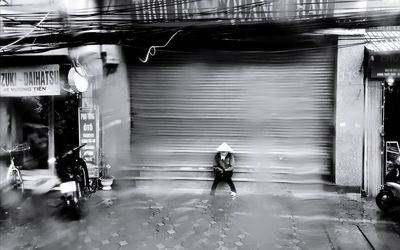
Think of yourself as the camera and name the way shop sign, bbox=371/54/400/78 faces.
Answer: facing the viewer

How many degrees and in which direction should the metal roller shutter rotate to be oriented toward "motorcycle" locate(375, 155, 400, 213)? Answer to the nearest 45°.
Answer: approximately 45° to its left

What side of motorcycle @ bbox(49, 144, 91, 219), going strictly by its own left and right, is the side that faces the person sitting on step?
right

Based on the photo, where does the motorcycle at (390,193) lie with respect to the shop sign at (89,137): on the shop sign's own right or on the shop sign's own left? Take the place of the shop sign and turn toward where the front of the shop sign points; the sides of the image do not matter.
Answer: on the shop sign's own left

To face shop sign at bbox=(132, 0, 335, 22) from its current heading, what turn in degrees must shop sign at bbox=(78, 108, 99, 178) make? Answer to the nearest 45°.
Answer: approximately 90° to its left

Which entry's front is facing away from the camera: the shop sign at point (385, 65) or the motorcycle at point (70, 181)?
the motorcycle

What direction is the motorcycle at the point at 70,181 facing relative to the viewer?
away from the camera

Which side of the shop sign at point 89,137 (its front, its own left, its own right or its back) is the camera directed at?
front

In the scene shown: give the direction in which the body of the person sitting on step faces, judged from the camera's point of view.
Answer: toward the camera

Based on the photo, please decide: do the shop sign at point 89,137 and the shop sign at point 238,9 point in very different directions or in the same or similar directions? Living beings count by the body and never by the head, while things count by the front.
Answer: same or similar directions

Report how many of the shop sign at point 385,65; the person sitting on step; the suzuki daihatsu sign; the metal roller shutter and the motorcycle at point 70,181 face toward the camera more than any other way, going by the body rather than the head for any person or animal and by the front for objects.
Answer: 4
